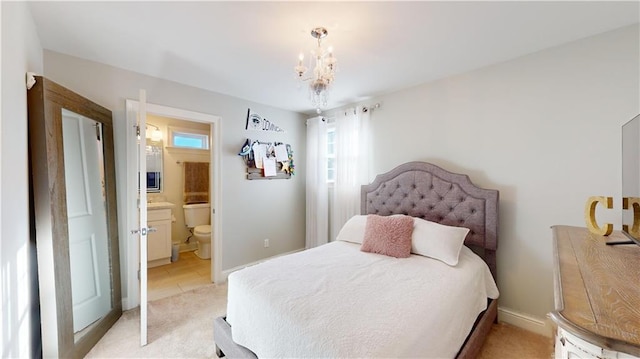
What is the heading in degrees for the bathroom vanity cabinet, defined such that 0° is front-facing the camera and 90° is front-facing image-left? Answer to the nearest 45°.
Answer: approximately 315°

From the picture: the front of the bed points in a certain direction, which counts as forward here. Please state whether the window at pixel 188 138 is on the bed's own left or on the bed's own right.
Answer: on the bed's own right

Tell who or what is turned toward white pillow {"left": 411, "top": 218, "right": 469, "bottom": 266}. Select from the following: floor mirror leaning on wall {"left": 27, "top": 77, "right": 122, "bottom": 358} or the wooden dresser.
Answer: the floor mirror leaning on wall

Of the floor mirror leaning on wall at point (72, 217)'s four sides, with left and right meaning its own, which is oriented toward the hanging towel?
left

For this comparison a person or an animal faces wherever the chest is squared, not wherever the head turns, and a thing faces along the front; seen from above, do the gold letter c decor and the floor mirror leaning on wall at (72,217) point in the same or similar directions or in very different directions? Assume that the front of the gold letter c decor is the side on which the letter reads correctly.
very different directions

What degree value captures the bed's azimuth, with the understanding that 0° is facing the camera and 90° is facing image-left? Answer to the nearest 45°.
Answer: approximately 45°
